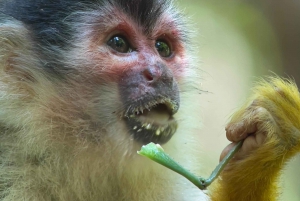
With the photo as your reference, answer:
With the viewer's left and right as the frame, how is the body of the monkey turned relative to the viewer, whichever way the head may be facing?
facing the viewer and to the right of the viewer
